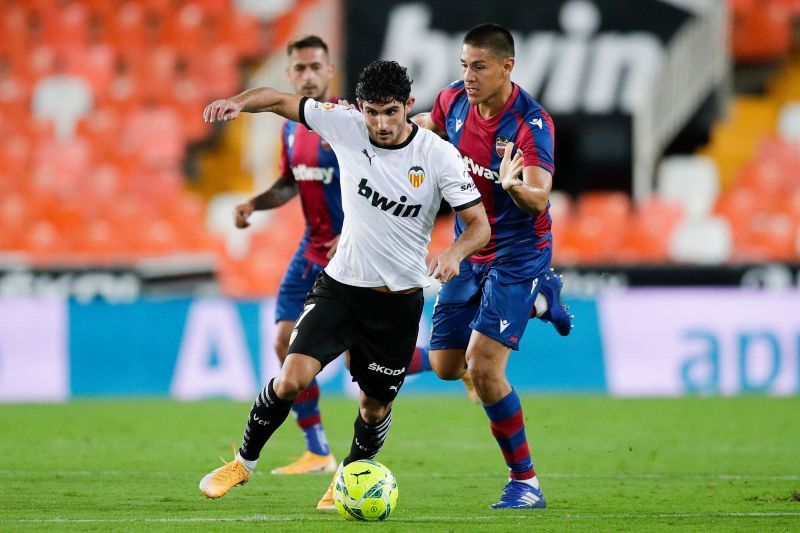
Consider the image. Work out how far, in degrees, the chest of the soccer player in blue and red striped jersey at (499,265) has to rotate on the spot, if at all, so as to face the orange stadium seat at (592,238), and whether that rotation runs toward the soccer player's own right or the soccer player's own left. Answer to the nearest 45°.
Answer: approximately 135° to the soccer player's own right

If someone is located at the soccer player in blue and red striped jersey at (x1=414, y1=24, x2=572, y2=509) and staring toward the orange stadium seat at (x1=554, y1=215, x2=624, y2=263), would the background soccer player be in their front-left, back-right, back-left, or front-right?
front-left

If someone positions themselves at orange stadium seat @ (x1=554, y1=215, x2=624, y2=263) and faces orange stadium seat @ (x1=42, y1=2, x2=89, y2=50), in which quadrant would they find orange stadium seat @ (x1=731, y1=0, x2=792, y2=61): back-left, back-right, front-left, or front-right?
back-right

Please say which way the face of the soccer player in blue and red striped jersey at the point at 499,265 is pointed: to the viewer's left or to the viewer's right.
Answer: to the viewer's left

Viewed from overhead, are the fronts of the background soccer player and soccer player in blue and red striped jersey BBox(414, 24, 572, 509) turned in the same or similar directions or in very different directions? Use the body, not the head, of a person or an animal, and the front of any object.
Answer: same or similar directions

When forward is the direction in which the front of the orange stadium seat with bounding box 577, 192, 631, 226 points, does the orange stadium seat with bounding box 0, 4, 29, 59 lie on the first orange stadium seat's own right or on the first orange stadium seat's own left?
on the first orange stadium seat's own right

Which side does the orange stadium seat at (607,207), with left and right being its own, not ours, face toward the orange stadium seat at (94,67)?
right

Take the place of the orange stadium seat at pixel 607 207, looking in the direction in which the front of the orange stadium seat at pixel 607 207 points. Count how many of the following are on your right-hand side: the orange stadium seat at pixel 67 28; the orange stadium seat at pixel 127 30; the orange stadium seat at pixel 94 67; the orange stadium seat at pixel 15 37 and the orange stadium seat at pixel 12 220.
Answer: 5

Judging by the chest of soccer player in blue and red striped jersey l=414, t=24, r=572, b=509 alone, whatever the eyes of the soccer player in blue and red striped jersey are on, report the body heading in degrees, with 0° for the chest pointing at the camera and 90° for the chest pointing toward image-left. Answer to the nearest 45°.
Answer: approximately 45°

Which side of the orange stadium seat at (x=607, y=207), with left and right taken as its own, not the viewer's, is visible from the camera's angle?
front

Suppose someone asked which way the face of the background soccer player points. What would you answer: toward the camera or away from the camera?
toward the camera

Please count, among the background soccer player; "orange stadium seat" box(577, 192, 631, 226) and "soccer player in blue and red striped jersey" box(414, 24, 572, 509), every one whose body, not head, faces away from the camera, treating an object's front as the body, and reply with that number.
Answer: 0

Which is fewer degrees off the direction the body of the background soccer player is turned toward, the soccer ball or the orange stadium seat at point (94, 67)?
the soccer ball

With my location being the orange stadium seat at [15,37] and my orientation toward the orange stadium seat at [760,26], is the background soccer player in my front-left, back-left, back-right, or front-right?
front-right

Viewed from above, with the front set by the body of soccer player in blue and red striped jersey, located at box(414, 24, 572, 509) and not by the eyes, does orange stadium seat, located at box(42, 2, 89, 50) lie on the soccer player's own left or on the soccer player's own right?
on the soccer player's own right

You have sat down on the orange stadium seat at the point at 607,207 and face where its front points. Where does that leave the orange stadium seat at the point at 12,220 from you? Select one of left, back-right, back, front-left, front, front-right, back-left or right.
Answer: right
